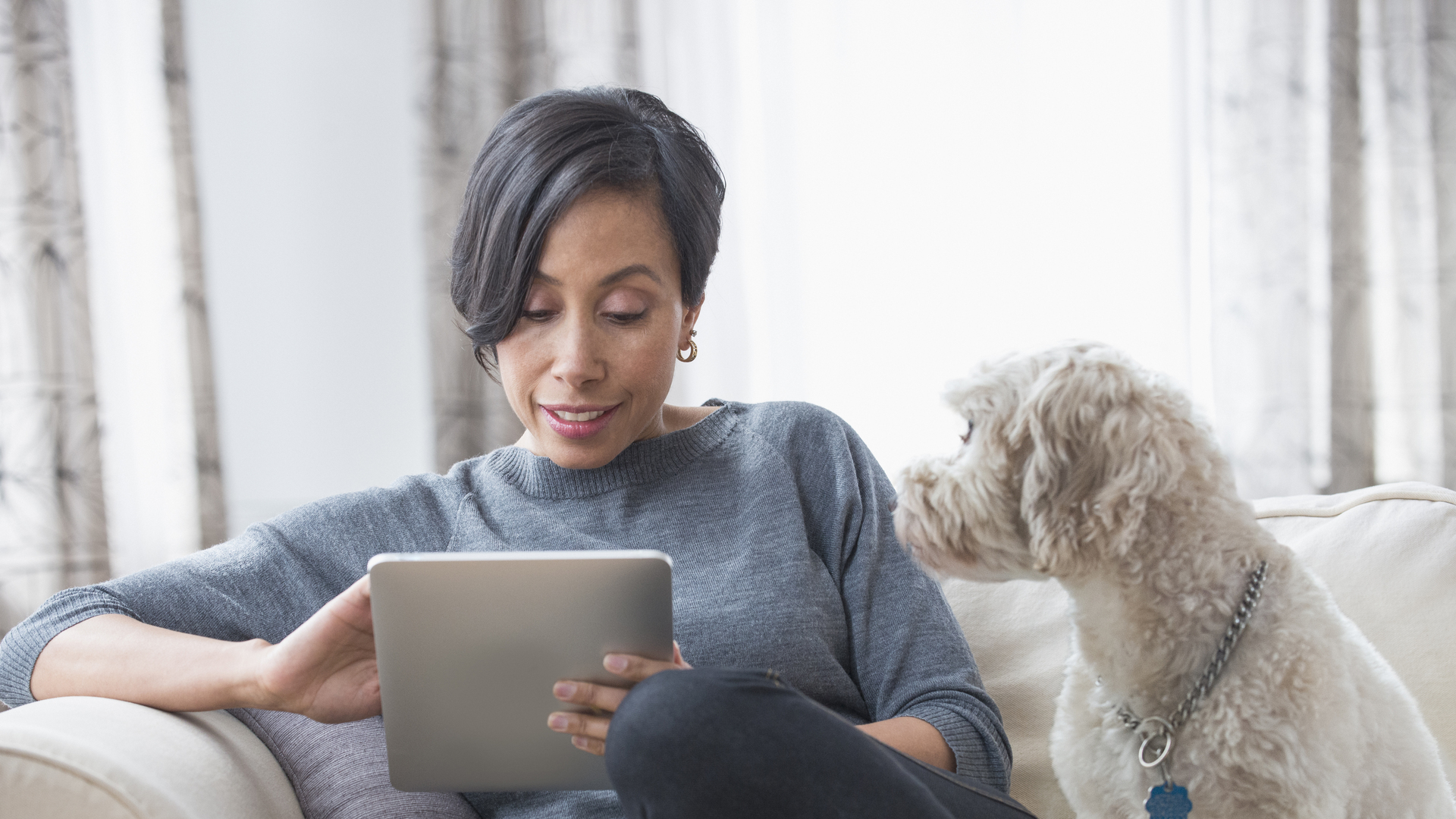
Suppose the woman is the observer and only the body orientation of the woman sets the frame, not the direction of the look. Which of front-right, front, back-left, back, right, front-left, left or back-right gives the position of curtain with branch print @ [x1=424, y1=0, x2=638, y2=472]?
back

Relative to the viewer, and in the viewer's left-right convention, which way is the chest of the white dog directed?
facing to the left of the viewer

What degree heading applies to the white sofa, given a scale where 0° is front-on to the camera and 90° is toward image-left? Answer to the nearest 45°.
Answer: approximately 0°

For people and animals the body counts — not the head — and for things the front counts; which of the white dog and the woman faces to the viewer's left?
the white dog

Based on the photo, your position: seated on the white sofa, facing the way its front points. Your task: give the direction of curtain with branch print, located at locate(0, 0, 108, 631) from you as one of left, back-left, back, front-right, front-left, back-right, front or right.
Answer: back-right

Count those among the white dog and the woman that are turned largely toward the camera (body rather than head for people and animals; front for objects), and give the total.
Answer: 1

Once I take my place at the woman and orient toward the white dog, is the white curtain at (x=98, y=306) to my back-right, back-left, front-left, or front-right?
back-left

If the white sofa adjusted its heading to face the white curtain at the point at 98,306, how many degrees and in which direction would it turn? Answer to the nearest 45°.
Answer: approximately 135° to its right

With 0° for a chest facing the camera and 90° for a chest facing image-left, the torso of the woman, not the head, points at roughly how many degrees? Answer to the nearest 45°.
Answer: approximately 0°
